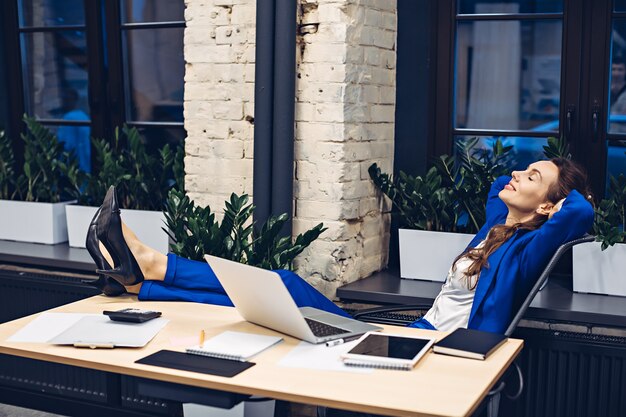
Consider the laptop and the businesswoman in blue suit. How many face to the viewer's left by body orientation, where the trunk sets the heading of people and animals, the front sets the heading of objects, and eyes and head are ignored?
1

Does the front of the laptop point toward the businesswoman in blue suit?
yes

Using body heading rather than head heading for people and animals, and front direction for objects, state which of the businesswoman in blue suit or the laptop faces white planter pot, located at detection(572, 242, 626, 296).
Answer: the laptop

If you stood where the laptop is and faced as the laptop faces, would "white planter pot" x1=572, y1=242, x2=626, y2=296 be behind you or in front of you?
in front

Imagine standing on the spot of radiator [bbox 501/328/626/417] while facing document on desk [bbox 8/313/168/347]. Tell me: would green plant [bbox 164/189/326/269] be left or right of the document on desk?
right

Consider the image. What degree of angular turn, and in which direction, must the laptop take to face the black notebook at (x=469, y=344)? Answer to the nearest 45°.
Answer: approximately 45° to its right

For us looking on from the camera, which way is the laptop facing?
facing away from the viewer and to the right of the viewer

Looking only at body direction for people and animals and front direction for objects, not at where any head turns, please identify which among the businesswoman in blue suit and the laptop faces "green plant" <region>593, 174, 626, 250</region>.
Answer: the laptop

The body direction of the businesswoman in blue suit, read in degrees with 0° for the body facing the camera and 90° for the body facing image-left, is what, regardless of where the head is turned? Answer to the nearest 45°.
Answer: approximately 90°

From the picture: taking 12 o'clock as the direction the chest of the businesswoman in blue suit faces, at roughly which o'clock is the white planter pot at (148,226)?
The white planter pot is roughly at 1 o'clock from the businesswoman in blue suit.

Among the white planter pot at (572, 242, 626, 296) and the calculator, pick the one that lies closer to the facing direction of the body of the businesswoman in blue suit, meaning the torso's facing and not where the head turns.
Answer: the calculator
